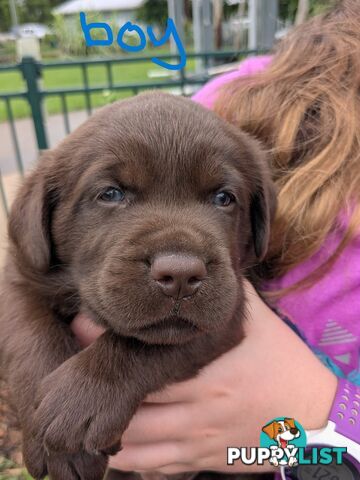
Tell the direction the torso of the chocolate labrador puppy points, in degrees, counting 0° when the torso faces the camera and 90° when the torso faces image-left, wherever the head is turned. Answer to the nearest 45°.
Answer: approximately 0°

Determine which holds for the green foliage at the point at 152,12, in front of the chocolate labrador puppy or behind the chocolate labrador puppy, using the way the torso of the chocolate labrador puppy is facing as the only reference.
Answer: behind

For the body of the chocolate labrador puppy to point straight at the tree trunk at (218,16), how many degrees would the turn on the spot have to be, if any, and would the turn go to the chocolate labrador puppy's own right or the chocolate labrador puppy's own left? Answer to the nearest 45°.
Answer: approximately 180°
